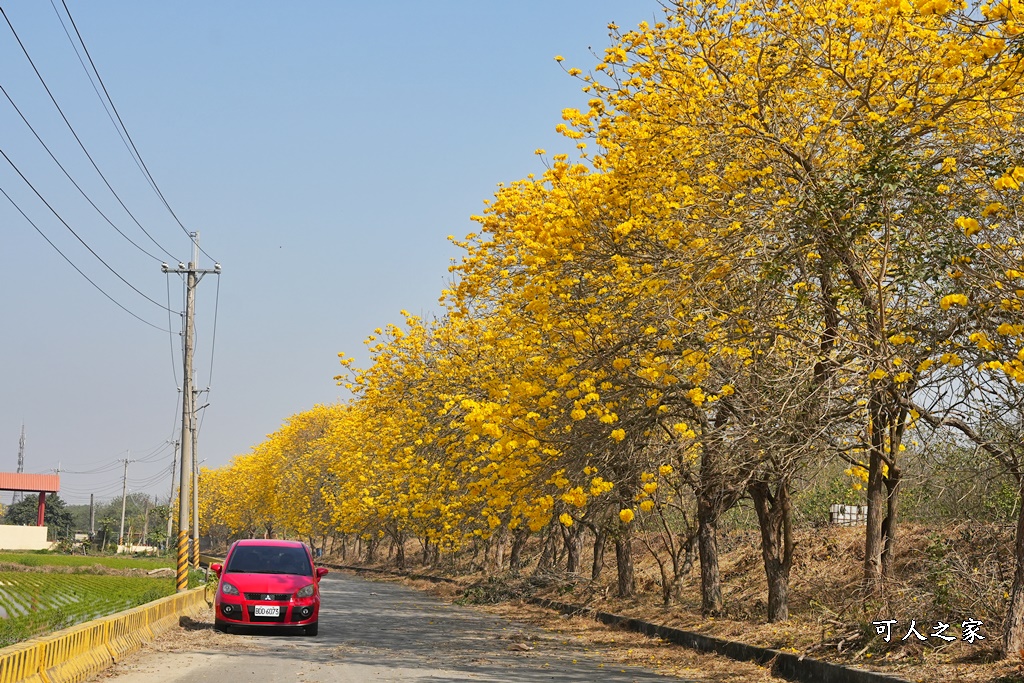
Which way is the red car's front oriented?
toward the camera

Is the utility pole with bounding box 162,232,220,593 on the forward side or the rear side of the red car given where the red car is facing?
on the rear side

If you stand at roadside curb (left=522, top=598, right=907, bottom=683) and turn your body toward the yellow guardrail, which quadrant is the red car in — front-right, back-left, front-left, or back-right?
front-right

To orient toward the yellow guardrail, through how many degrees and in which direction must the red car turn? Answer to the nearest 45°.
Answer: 0° — it already faces it

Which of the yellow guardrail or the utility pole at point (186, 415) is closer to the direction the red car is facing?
the yellow guardrail

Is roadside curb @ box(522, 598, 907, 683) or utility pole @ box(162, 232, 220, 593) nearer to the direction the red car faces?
the roadside curb

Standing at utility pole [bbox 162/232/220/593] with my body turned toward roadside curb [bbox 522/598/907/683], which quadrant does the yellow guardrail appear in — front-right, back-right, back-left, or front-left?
front-right
